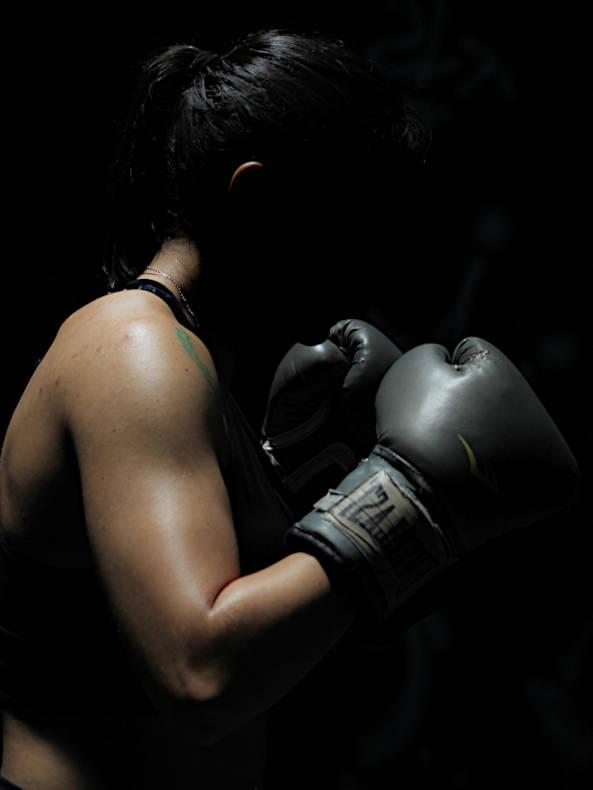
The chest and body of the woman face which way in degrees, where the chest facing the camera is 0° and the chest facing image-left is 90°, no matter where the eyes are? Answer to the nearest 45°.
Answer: approximately 270°
